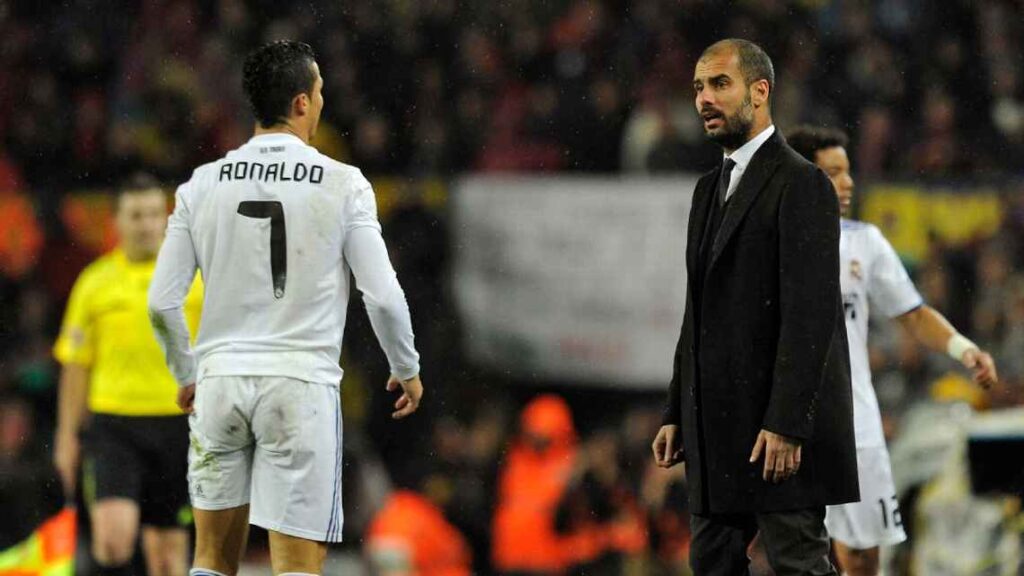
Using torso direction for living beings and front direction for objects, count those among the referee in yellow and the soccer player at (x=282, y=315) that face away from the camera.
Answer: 1

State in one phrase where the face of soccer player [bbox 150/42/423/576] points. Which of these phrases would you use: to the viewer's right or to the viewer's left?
to the viewer's right

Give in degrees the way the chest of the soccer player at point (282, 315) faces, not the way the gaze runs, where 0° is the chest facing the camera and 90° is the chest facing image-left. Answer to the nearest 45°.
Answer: approximately 180°

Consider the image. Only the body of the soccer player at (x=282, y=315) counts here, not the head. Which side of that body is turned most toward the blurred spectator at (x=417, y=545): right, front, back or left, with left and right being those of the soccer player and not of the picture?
front

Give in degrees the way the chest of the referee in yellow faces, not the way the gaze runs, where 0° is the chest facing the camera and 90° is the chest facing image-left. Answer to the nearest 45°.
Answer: approximately 0°

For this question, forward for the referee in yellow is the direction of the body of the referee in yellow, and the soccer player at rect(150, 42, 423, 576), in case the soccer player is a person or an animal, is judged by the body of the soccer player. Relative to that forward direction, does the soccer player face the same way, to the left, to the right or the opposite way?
the opposite way

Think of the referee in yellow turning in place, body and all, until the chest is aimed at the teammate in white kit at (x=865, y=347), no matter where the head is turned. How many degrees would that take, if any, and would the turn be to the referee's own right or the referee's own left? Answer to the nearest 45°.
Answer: approximately 45° to the referee's own left
